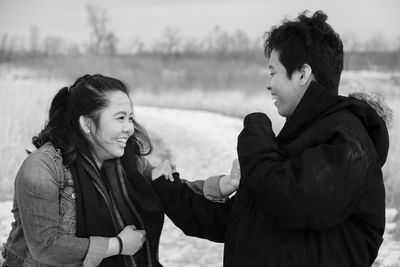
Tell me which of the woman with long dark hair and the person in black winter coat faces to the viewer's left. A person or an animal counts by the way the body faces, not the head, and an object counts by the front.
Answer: the person in black winter coat

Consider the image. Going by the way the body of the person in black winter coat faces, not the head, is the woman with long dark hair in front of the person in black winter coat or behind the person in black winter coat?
in front

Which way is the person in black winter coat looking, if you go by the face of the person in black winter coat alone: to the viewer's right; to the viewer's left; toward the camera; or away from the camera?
to the viewer's left

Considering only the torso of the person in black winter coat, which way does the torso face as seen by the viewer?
to the viewer's left

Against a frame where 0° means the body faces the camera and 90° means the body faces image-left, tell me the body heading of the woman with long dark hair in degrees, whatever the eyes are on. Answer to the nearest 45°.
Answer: approximately 315°

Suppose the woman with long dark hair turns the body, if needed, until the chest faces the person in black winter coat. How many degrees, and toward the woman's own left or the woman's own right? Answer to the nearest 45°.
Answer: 0° — they already face them

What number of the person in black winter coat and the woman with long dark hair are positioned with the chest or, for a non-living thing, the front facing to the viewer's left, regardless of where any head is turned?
1
